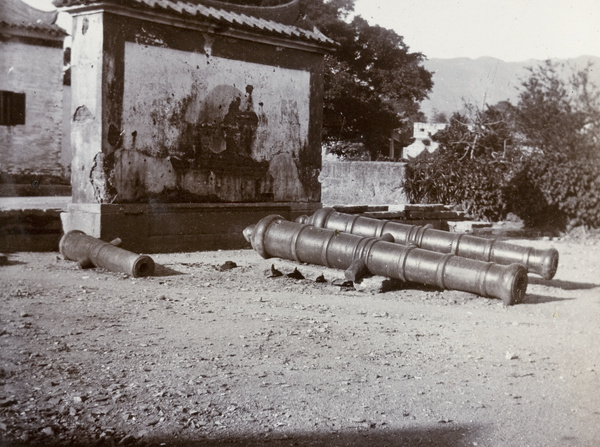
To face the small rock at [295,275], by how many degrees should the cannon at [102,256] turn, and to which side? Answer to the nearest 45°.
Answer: approximately 45° to its left

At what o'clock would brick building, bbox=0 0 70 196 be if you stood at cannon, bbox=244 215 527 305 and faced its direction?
The brick building is roughly at 6 o'clock from the cannon.

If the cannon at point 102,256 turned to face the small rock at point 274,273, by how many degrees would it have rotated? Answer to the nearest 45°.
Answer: approximately 45° to its left

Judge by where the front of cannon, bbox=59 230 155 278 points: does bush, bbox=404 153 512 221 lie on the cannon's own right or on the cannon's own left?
on the cannon's own left

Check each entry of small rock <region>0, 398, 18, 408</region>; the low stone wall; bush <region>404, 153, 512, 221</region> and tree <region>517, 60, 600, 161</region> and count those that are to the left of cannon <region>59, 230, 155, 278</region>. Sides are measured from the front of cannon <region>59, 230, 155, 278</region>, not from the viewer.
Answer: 3

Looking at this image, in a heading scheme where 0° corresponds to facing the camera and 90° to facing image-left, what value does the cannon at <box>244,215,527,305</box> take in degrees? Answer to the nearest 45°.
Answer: approximately 315°

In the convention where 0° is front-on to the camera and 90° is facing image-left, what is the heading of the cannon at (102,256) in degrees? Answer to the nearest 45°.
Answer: approximately 315°

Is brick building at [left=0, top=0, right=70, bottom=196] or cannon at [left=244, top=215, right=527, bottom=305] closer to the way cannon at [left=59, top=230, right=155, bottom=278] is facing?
the cannon

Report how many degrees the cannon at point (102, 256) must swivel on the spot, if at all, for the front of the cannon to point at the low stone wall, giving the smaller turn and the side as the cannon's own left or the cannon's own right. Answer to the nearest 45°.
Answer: approximately 90° to the cannon's own left

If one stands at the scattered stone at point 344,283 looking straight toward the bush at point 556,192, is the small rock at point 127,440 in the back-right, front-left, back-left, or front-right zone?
back-right
